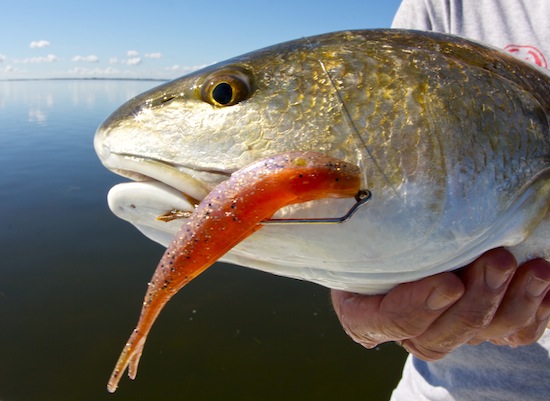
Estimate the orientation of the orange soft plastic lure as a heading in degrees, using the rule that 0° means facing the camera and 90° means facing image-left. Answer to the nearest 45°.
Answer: approximately 270°

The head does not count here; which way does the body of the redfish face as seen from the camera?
to the viewer's left
